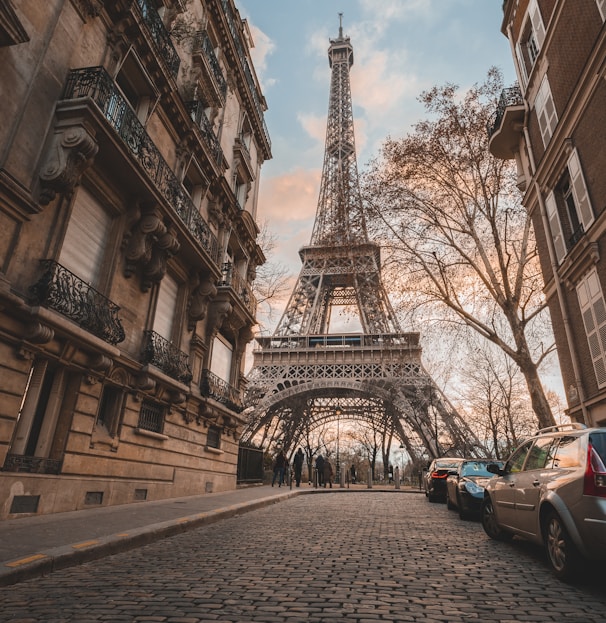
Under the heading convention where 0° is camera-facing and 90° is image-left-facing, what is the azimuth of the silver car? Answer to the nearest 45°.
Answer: approximately 135°

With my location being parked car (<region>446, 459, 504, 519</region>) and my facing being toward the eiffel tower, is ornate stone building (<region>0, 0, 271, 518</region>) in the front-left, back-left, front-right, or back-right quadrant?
back-left

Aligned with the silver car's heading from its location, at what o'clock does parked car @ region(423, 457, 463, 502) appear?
The parked car is roughly at 1 o'clock from the silver car.

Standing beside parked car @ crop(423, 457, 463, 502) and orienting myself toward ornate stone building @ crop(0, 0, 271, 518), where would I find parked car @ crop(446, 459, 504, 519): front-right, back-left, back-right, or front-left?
front-left

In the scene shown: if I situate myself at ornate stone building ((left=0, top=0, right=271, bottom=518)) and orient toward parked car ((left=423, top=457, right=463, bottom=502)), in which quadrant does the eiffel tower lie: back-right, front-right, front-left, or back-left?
front-left

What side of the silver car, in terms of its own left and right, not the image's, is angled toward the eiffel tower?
front

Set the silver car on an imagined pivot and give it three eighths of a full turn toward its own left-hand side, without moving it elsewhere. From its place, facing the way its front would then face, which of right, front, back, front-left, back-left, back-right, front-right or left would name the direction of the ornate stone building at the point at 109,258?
right

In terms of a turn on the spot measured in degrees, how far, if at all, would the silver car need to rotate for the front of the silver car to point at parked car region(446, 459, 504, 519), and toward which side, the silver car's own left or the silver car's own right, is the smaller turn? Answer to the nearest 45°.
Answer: approximately 45° to the silver car's own right
